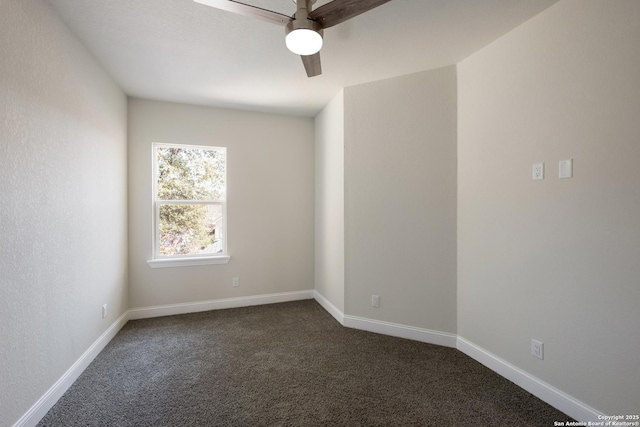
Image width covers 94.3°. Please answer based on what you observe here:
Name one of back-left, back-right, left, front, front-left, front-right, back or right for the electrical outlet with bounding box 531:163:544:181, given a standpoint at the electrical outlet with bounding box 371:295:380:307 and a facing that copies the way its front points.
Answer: front-left

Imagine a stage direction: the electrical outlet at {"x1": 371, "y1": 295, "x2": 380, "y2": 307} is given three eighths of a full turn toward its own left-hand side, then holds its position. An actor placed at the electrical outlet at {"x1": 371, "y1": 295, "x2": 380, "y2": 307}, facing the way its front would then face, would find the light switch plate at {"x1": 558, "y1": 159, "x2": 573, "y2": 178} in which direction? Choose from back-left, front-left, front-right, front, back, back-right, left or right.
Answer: right

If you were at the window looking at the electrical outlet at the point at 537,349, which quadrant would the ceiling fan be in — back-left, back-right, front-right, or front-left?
front-right

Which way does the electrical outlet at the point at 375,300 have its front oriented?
toward the camera

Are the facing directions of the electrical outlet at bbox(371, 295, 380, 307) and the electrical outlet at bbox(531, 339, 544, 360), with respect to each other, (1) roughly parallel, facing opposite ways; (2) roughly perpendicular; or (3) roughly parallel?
roughly perpendicular

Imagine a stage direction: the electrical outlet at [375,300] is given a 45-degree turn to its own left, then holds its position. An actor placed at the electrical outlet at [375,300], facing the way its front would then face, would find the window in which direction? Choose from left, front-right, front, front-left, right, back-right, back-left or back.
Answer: back-right

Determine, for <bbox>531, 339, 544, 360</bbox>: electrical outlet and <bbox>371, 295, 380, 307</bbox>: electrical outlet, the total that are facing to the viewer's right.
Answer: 0

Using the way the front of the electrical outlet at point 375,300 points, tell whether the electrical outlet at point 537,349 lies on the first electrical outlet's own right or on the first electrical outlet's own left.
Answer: on the first electrical outlet's own left

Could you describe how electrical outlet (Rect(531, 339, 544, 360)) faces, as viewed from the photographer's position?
facing the viewer and to the left of the viewer
